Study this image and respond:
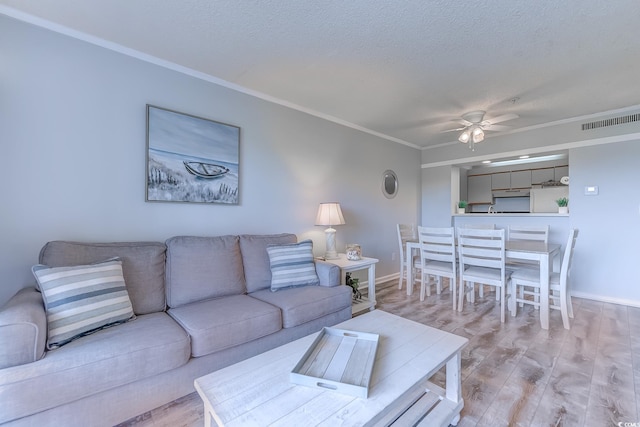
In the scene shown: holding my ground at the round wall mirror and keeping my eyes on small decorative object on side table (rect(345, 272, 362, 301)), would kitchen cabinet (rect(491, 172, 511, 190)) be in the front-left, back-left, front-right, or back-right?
back-left

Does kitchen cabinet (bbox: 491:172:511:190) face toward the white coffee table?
yes

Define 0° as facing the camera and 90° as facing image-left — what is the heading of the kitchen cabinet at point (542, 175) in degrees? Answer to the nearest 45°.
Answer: approximately 0°

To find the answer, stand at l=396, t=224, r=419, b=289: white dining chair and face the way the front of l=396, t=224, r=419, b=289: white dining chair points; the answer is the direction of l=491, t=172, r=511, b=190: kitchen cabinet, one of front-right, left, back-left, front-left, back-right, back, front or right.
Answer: left

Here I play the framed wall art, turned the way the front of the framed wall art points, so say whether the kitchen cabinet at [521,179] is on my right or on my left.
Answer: on my left

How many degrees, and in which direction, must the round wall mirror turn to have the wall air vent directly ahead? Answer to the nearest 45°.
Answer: approximately 45° to its left

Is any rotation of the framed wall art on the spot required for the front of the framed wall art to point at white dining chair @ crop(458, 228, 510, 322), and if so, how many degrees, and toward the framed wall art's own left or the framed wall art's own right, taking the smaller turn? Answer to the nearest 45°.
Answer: approximately 45° to the framed wall art's own left

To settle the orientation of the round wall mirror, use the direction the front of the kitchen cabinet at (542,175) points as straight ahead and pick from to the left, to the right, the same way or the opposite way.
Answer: to the left

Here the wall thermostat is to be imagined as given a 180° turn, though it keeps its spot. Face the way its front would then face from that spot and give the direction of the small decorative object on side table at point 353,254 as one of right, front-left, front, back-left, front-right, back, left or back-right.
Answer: back-left

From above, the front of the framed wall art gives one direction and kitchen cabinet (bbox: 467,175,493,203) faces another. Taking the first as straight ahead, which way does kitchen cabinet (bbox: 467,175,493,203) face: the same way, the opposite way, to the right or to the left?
to the right

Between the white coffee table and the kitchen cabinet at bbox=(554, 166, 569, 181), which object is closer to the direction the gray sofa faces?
the white coffee table

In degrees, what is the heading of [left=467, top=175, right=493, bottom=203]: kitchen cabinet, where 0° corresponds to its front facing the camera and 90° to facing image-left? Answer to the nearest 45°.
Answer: approximately 0°

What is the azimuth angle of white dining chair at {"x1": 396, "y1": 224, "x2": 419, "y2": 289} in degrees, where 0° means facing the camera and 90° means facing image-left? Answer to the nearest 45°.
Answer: approximately 315°
